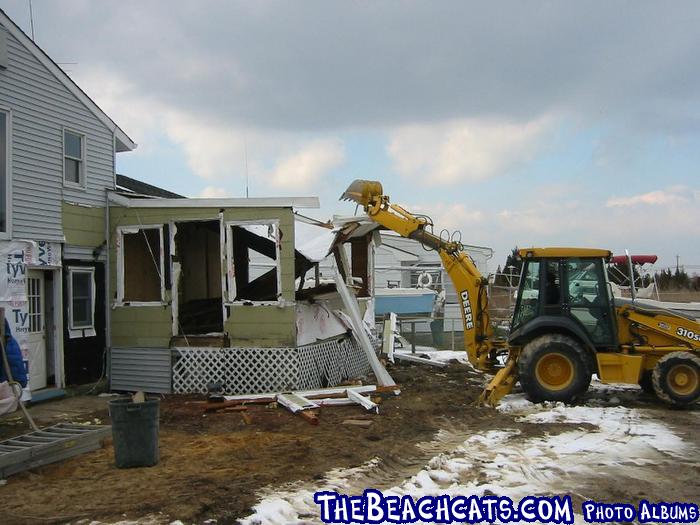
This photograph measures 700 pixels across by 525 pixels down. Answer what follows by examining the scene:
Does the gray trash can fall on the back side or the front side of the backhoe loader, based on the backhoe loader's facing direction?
on the back side

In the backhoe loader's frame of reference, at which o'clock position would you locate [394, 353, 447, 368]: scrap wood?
The scrap wood is roughly at 8 o'clock from the backhoe loader.

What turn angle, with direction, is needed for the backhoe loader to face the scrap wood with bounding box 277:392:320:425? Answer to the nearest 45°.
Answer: approximately 180°

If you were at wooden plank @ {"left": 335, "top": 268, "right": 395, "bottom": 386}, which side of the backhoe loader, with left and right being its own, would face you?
back

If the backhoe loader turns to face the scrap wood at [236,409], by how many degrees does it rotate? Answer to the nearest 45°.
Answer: approximately 180°

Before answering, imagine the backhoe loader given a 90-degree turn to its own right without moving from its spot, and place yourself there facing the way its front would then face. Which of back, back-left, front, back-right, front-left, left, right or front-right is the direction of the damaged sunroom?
right

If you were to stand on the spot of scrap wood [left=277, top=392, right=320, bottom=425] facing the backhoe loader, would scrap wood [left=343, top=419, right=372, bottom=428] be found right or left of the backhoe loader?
right

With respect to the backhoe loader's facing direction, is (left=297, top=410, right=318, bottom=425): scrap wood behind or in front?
behind

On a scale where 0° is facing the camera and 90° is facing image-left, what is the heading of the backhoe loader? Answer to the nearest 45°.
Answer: approximately 270°

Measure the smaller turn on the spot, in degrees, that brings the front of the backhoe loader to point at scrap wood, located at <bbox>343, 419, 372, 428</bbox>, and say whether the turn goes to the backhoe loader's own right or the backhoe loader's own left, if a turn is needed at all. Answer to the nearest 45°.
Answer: approximately 135° to the backhoe loader's own right
